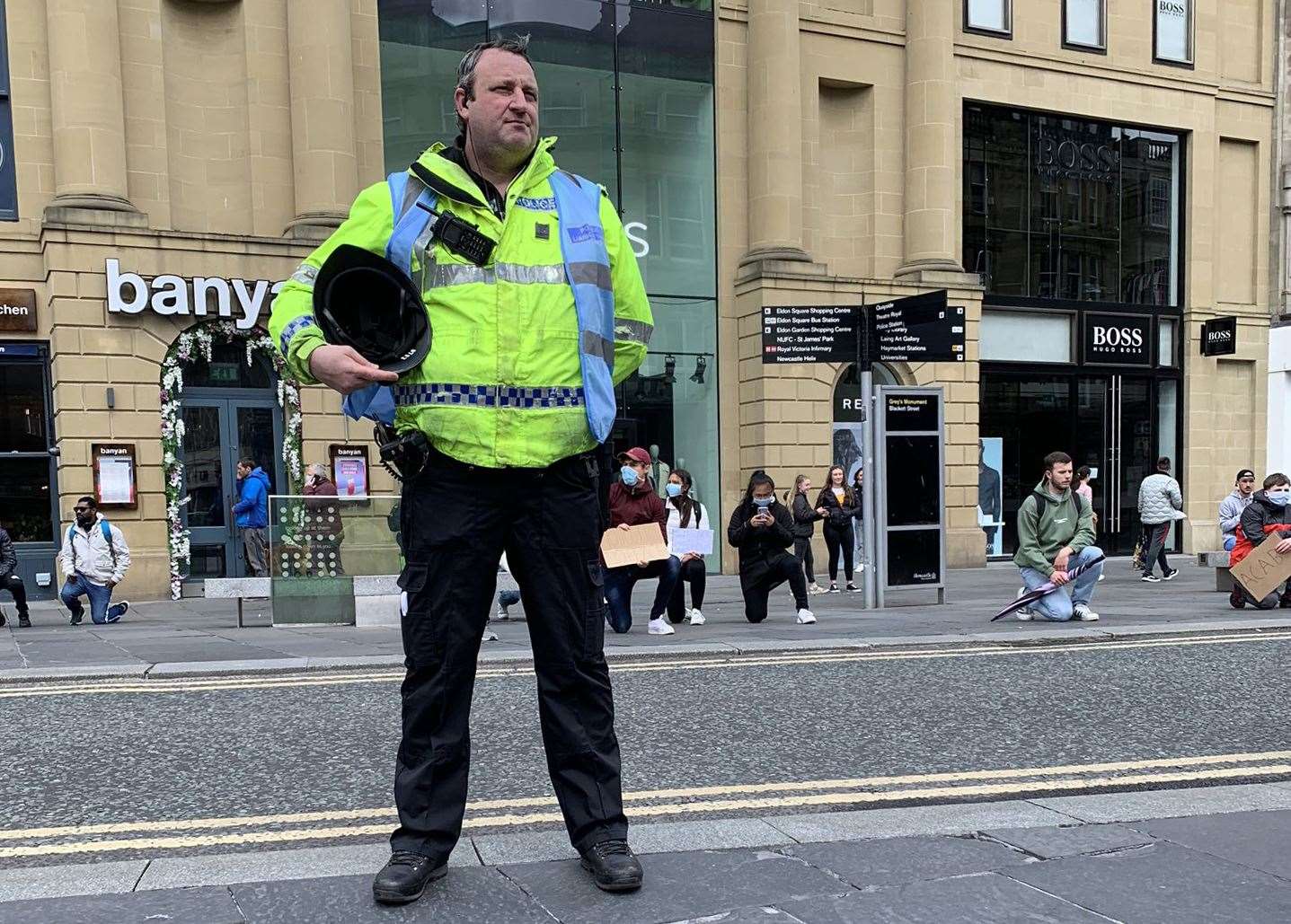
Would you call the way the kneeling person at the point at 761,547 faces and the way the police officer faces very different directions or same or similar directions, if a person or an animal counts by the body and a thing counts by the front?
same or similar directions

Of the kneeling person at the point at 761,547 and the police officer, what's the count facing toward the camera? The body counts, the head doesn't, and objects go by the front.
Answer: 2

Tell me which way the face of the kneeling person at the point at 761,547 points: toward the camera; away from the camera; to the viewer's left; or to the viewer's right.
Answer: toward the camera

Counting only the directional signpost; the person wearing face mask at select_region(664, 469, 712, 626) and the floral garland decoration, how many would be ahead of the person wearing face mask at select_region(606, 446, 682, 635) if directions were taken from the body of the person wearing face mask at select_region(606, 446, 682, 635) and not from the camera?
0

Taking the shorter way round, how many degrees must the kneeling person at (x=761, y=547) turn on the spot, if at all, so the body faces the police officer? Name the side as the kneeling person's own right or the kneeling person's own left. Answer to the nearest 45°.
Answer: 0° — they already face them

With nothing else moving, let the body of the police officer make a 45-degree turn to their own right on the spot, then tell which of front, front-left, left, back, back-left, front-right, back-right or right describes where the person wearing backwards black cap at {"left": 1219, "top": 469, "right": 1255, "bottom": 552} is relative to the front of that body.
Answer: back

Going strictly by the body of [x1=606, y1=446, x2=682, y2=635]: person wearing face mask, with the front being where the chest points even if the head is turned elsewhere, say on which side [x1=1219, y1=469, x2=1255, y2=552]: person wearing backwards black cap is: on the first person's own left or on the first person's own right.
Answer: on the first person's own left

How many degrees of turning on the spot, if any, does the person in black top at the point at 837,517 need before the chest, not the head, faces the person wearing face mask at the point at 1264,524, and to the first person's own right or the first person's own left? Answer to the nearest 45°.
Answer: approximately 45° to the first person's own left

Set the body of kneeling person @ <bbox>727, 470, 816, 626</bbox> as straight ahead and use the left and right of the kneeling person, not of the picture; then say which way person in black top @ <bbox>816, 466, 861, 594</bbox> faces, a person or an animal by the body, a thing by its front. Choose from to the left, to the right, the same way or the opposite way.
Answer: the same way

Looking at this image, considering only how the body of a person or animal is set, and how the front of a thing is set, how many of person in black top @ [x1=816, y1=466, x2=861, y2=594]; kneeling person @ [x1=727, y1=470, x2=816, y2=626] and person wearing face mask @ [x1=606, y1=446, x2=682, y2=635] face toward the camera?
3

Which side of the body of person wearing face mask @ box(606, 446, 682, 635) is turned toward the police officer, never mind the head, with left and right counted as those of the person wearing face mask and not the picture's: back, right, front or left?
front

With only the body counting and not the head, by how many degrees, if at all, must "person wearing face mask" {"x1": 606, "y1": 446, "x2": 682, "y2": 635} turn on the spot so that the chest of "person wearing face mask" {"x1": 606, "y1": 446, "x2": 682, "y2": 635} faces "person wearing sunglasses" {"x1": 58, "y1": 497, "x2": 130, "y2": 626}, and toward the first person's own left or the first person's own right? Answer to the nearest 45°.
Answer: approximately 90° to the first person's own right

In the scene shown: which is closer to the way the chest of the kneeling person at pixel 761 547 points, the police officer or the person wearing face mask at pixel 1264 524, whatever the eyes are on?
the police officer

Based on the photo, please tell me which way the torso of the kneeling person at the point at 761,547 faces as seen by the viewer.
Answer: toward the camera

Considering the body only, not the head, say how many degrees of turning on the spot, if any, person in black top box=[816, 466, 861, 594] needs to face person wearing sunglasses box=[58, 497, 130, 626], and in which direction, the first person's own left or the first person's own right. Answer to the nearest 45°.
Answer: approximately 45° to the first person's own right

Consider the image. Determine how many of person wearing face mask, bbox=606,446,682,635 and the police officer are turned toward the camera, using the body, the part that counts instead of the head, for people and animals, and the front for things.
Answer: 2

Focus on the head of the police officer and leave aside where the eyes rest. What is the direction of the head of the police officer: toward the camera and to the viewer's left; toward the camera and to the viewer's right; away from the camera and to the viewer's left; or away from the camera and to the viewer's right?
toward the camera and to the viewer's right

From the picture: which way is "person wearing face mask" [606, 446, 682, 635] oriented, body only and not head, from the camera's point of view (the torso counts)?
toward the camera

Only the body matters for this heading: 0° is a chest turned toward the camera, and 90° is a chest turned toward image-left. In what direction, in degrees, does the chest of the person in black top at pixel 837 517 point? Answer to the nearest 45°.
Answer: approximately 0°
